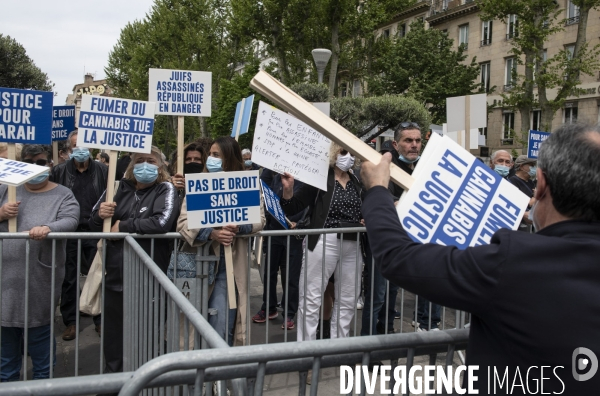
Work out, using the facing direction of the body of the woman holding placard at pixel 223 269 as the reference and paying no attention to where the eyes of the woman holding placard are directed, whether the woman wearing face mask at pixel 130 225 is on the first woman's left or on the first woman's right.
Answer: on the first woman's right

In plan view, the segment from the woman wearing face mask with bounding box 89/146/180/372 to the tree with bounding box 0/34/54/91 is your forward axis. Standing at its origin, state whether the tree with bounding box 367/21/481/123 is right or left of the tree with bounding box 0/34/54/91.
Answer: right

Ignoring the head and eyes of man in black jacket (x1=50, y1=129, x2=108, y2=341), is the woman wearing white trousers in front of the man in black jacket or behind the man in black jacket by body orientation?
in front

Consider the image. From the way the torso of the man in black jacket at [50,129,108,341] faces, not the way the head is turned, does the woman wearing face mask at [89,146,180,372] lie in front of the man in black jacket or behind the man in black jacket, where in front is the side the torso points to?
in front

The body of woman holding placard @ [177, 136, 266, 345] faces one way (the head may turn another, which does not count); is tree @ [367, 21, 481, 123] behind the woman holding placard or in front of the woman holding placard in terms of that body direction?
behind

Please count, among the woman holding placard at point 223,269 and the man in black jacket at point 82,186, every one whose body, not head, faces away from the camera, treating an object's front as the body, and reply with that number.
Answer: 0

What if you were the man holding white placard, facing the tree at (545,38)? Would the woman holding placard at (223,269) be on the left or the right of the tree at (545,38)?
left

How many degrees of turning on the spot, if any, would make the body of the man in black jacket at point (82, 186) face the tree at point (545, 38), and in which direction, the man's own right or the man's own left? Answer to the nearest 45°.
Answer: approximately 135° to the man's own left

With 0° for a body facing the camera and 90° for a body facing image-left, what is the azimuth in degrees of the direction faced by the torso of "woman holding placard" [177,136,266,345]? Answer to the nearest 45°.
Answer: approximately 45°
